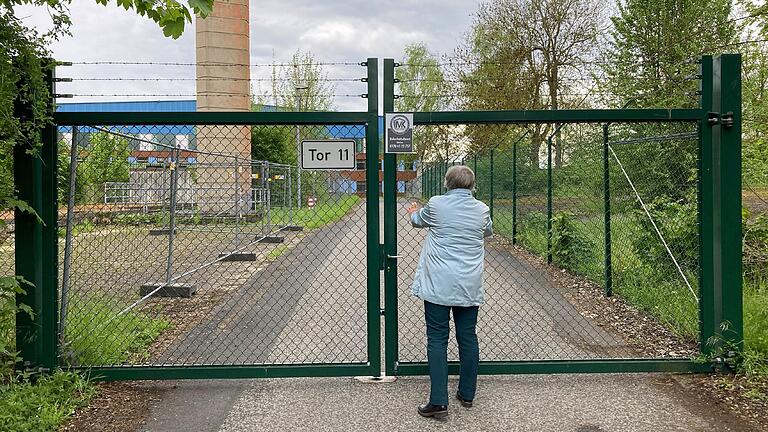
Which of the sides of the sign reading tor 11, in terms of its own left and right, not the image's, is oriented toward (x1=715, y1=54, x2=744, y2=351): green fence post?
left

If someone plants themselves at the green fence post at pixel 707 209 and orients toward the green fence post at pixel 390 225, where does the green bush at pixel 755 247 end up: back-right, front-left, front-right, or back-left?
back-right

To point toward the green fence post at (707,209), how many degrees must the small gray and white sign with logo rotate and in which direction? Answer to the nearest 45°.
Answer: approximately 90° to its left

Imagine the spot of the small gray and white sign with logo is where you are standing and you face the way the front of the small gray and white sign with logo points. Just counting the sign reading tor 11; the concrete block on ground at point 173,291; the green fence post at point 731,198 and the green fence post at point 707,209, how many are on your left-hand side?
2

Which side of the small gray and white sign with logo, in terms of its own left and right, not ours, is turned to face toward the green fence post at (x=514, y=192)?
back

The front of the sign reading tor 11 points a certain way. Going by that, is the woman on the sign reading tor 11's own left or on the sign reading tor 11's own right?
on the sign reading tor 11's own left

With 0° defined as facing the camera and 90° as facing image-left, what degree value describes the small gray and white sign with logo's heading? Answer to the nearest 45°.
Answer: approximately 0°

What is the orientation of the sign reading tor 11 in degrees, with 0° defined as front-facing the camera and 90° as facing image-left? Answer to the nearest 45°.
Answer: approximately 0°

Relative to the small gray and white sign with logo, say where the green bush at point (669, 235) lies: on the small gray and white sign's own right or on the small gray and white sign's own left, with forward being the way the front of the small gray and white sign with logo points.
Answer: on the small gray and white sign's own left

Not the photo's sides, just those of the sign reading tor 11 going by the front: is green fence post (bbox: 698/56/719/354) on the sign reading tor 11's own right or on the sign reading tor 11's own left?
on the sign reading tor 11's own left
